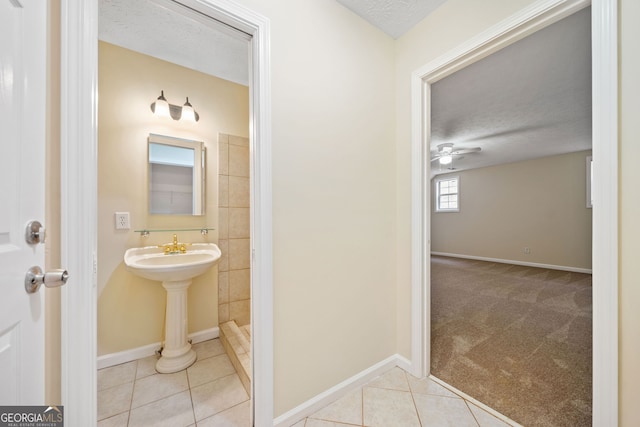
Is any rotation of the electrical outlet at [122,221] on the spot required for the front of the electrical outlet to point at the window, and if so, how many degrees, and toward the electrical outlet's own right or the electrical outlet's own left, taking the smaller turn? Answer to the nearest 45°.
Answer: approximately 90° to the electrical outlet's own left

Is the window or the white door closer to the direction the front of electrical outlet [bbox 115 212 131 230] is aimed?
the white door

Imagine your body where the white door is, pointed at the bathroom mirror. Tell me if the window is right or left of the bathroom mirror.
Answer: right

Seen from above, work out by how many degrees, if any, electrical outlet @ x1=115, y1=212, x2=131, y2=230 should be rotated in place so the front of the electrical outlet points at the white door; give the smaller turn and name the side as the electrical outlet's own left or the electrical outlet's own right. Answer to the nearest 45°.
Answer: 0° — it already faces it

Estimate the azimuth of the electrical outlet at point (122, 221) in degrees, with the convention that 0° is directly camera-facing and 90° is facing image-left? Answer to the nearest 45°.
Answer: approximately 0°

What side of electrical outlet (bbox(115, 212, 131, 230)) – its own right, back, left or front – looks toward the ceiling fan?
left
